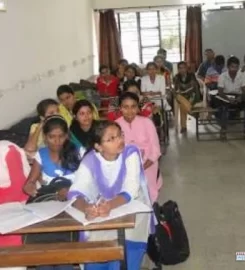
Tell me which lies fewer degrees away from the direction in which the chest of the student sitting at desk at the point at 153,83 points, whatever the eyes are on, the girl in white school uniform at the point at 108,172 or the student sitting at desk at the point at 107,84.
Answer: the girl in white school uniform

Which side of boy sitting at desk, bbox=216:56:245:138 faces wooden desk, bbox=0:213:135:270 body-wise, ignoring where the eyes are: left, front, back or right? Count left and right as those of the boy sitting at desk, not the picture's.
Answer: front

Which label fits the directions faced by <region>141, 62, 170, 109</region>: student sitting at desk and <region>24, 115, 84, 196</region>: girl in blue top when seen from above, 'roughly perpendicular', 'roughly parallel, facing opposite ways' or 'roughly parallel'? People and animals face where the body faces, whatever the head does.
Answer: roughly parallel

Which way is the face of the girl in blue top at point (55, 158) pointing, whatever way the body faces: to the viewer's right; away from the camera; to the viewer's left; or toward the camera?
toward the camera

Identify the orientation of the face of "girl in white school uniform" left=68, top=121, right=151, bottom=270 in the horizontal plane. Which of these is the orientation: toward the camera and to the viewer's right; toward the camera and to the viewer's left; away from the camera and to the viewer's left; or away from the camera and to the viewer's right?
toward the camera and to the viewer's right

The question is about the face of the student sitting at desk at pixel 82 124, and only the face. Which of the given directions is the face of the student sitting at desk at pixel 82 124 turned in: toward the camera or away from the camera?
toward the camera

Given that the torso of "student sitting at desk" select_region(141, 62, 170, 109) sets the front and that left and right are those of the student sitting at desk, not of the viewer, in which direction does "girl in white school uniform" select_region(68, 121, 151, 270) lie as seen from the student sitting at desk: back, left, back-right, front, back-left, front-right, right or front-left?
front

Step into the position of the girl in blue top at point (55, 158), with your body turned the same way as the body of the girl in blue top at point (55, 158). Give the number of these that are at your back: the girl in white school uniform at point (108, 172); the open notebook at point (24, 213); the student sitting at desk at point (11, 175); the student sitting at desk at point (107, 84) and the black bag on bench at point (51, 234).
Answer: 1

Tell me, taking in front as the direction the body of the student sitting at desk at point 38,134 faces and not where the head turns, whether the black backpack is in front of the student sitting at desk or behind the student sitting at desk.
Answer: in front

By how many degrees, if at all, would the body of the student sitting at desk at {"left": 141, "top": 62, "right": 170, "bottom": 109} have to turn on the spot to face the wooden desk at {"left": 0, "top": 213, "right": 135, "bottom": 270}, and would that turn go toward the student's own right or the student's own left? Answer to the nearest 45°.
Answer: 0° — they already face it

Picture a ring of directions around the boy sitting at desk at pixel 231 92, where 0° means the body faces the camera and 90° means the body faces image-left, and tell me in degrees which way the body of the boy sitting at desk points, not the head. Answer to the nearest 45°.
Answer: approximately 0°

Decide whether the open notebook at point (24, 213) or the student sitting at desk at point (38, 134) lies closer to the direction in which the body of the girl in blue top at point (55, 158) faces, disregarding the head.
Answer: the open notebook

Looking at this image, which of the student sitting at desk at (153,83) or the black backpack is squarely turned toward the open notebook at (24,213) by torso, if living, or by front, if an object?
the student sitting at desk

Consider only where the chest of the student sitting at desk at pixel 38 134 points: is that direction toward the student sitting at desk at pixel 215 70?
no

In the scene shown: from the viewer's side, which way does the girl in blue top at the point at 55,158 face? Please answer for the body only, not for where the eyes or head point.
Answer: toward the camera

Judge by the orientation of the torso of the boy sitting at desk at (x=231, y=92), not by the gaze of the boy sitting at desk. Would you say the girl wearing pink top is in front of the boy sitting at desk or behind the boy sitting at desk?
in front

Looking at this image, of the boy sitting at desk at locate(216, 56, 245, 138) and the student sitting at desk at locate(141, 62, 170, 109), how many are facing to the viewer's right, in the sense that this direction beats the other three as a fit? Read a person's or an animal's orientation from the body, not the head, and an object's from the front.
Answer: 0
